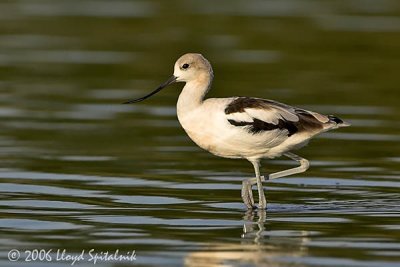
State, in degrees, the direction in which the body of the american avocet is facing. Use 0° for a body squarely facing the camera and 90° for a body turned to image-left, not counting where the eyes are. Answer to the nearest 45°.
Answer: approximately 90°
